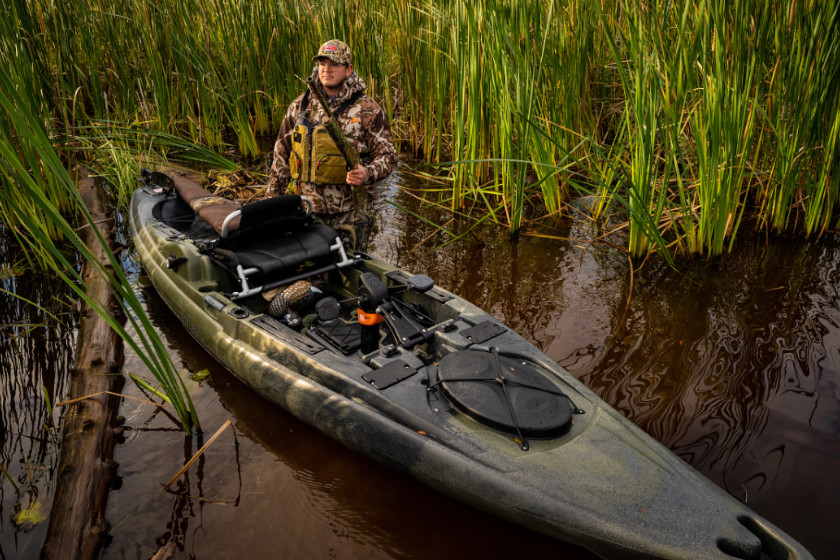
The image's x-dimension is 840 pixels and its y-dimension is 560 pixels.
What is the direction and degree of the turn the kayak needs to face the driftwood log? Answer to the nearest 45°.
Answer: approximately 135° to its right

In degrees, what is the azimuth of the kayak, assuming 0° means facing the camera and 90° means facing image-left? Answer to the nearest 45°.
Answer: approximately 315°

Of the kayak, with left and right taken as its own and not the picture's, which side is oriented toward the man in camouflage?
back
